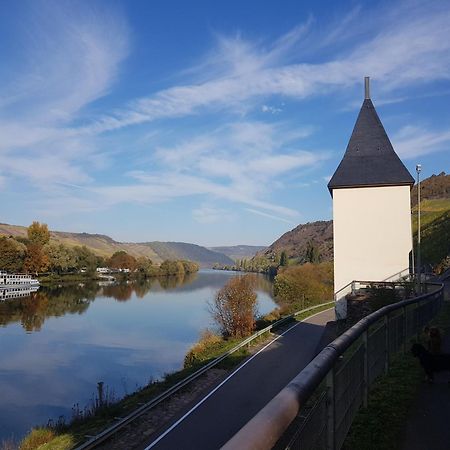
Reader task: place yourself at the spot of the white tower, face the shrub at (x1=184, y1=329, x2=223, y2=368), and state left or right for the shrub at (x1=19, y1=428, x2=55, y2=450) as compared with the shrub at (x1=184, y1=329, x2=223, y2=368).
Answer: left

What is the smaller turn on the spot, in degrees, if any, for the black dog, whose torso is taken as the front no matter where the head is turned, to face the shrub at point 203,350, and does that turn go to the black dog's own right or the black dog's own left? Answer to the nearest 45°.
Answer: approximately 45° to the black dog's own right

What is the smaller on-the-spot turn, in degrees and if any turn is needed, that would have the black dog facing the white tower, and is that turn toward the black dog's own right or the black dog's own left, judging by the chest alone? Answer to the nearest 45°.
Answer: approximately 90° to the black dog's own right

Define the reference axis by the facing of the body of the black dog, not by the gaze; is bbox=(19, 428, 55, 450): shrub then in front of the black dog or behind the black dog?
in front

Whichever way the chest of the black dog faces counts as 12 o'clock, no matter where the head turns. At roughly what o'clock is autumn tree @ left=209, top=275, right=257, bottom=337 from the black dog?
The autumn tree is roughly at 2 o'clock from the black dog.

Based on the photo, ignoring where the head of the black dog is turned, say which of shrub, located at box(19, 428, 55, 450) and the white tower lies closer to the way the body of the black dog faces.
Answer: the shrub

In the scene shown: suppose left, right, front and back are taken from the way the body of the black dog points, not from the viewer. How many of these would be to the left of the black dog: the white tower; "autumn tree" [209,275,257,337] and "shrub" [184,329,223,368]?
0

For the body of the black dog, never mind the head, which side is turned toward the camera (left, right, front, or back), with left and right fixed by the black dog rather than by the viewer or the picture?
left
